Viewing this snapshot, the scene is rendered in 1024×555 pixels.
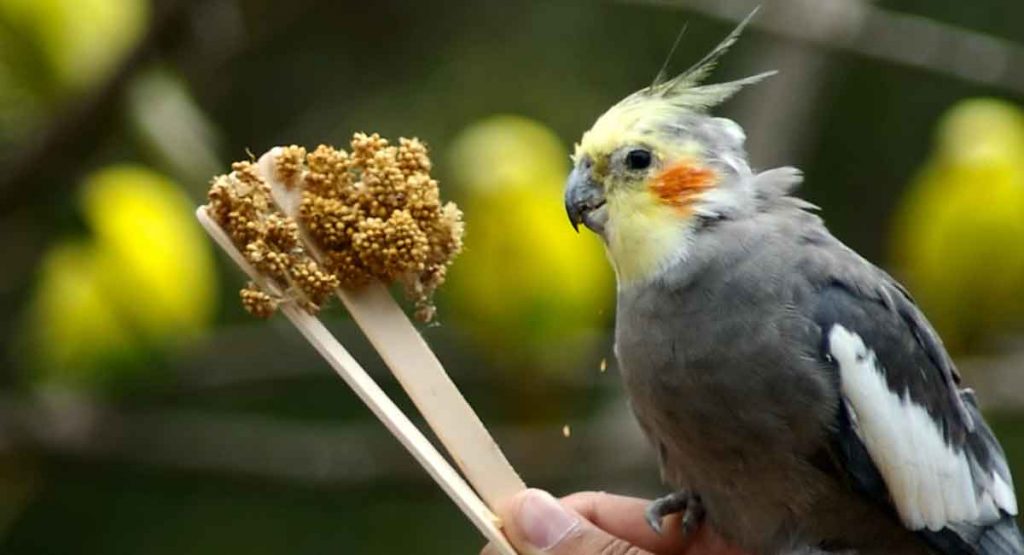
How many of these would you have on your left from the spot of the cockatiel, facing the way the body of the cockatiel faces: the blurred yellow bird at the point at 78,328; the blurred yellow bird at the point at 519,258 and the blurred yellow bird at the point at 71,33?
0

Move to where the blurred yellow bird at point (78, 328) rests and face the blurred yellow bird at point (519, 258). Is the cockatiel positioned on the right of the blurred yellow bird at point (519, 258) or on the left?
right

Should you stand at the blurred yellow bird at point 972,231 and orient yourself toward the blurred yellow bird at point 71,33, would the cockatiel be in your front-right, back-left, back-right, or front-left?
front-left

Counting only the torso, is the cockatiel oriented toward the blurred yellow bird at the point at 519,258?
no

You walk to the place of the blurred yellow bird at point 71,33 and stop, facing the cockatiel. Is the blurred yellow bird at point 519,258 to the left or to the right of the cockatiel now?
left

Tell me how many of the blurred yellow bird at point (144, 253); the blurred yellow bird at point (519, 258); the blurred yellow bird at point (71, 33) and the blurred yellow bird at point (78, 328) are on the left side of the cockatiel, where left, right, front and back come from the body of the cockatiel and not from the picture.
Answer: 0

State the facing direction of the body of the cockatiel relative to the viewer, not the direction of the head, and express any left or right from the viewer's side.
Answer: facing the viewer and to the left of the viewer

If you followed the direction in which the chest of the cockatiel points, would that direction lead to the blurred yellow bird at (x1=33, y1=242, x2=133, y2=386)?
no

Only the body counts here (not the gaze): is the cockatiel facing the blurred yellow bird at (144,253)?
no

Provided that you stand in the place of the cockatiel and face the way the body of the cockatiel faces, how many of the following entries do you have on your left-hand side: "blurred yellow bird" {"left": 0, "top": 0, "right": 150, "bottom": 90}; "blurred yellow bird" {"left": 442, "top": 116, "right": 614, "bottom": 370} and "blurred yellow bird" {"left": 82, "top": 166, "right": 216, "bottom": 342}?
0
